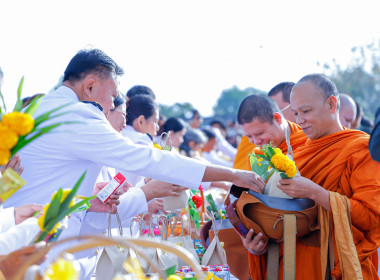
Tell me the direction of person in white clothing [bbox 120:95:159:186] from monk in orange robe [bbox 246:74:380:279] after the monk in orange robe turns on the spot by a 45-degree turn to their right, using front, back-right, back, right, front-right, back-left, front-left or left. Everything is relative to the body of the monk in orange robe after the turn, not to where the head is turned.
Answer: front-right

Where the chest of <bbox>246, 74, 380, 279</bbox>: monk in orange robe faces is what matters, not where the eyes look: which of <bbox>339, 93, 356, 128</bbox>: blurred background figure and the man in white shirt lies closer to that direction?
the man in white shirt

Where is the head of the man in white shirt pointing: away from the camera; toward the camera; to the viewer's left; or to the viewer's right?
to the viewer's right

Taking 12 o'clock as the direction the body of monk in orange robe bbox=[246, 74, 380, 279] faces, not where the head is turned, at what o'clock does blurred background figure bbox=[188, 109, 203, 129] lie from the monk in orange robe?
The blurred background figure is roughly at 4 o'clock from the monk in orange robe.

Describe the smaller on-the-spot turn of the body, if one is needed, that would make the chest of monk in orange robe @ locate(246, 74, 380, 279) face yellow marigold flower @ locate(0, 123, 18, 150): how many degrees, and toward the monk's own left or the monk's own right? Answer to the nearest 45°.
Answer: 0° — they already face it

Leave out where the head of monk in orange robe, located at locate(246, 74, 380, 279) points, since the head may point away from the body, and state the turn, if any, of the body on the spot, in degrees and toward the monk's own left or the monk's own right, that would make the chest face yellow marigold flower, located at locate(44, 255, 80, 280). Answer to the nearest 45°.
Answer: approximately 45° to the monk's own left

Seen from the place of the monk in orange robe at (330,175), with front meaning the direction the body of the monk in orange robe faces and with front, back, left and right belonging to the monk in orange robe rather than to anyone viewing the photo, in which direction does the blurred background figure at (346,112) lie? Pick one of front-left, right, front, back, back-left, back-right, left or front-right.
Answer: back-right

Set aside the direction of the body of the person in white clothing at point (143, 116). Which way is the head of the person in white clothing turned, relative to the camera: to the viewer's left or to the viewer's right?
to the viewer's right

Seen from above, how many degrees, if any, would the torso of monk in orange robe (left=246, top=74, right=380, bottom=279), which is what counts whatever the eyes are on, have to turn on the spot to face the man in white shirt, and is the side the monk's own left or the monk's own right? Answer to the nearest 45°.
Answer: approximately 45° to the monk's own right

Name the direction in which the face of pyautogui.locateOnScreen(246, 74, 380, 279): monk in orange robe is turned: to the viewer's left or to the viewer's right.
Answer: to the viewer's left

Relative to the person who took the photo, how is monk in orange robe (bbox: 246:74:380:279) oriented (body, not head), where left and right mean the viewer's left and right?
facing the viewer and to the left of the viewer

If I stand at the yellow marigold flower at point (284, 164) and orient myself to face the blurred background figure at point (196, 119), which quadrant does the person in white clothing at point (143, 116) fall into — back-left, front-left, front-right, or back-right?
front-left
